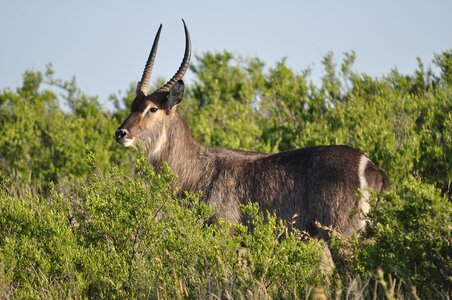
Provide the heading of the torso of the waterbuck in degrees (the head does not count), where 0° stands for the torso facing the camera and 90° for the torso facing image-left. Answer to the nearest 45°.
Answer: approximately 90°
